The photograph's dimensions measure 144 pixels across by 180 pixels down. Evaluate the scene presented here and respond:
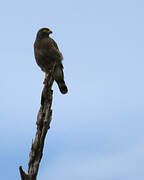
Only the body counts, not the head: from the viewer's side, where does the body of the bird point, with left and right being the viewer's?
facing the viewer and to the left of the viewer
